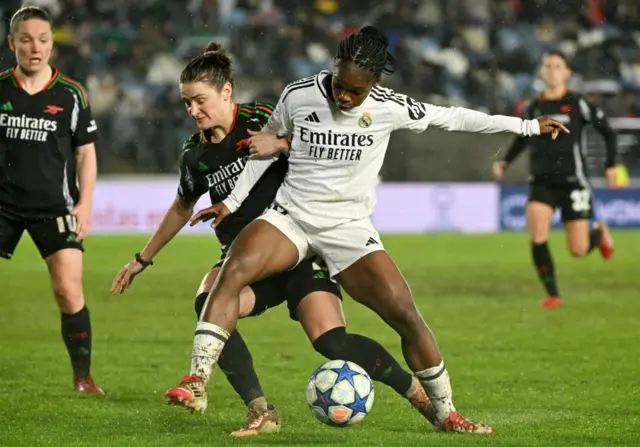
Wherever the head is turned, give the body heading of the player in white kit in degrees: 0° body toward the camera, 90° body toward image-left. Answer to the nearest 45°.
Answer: approximately 0°
